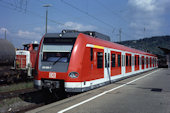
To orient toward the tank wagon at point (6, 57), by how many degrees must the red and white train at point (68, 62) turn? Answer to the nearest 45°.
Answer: approximately 90° to its right

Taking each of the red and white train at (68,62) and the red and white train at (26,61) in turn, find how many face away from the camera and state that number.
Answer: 0

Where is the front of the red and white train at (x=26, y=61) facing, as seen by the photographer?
facing the viewer and to the left of the viewer

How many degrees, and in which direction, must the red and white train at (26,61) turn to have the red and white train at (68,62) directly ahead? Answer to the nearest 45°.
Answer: approximately 45° to its left

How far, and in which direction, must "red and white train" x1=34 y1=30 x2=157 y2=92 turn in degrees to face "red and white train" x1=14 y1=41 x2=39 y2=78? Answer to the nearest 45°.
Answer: approximately 90° to its right

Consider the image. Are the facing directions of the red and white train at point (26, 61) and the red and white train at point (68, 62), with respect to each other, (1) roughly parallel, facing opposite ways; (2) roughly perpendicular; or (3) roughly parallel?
roughly parallel

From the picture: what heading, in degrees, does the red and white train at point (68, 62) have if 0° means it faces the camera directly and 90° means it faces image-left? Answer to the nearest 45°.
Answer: approximately 45°
